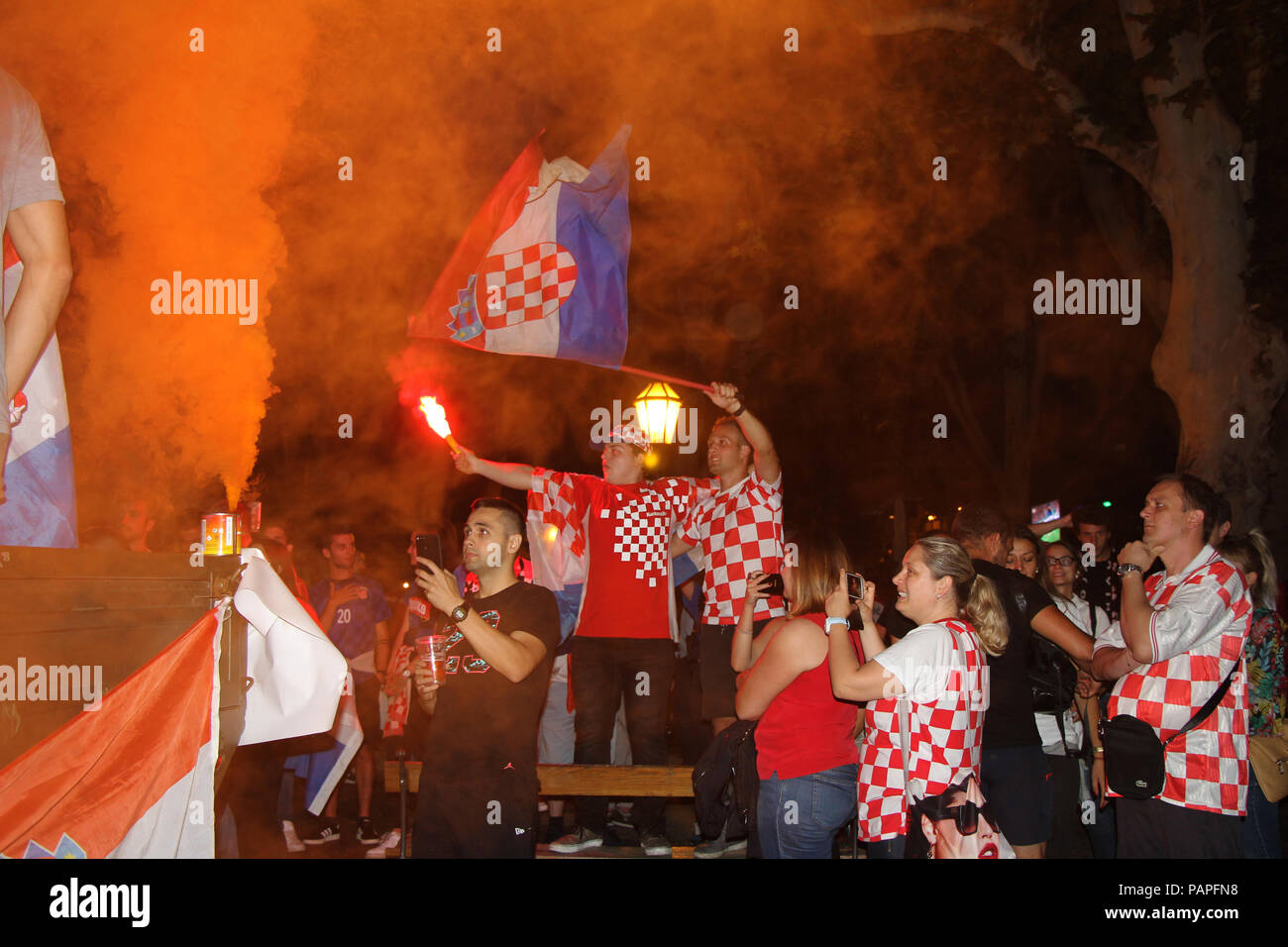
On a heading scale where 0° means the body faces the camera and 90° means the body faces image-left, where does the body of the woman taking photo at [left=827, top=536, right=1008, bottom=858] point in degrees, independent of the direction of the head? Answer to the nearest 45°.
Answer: approximately 90°

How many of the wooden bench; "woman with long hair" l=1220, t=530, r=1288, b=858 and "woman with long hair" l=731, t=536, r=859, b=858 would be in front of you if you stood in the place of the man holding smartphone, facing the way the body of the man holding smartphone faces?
0

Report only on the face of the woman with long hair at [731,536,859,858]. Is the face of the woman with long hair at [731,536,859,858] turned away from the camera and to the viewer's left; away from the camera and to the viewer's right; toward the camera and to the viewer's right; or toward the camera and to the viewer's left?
away from the camera and to the viewer's left

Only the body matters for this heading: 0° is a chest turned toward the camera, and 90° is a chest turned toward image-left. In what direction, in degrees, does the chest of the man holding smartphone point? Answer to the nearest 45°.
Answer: approximately 45°

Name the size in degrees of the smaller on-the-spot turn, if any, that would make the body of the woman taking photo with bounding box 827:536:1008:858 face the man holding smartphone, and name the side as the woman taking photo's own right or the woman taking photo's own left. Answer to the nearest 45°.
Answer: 0° — they already face them

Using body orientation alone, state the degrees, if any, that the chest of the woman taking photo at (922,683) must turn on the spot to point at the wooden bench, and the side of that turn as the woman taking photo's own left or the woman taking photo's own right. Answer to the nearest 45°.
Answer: approximately 45° to the woman taking photo's own right

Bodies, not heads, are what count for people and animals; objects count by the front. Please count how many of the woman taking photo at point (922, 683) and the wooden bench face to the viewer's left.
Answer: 1

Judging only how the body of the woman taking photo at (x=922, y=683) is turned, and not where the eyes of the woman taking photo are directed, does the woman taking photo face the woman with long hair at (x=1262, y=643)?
no

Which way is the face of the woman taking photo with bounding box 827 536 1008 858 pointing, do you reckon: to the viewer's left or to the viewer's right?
to the viewer's left

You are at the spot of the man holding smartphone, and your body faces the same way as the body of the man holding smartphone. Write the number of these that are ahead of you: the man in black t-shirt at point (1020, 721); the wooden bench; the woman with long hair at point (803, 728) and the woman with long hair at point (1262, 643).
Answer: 0

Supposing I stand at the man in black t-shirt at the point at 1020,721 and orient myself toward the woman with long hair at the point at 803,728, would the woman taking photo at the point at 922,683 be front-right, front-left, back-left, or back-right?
front-left

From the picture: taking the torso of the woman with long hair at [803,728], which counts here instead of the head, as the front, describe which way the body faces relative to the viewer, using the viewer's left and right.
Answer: facing away from the viewer and to the left of the viewer

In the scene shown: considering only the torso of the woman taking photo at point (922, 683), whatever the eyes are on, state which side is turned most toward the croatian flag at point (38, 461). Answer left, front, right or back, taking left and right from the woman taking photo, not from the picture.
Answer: front
